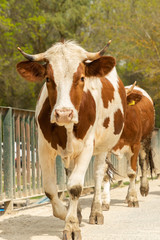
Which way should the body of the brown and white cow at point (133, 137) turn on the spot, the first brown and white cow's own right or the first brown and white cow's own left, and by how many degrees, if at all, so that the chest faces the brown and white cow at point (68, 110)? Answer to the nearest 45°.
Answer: approximately 45° to the first brown and white cow's own left

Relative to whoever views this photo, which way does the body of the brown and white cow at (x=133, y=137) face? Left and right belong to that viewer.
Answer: facing the viewer and to the left of the viewer

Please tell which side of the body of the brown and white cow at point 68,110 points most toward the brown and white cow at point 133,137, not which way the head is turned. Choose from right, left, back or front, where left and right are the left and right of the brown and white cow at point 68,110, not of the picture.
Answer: back

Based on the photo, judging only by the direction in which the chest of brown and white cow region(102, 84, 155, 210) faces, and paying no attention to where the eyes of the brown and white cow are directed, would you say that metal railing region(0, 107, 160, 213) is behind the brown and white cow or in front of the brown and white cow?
in front

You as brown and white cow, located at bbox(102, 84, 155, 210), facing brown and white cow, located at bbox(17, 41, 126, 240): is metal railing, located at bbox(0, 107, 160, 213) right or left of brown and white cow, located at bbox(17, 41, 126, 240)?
right

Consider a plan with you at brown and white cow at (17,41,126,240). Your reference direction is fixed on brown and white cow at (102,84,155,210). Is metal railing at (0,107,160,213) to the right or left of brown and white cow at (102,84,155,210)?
left

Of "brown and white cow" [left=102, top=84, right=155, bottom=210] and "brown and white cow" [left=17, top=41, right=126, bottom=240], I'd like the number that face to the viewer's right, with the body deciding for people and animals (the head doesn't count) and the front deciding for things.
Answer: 0

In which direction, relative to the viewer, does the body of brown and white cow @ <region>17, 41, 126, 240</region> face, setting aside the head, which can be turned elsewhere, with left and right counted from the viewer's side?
facing the viewer
